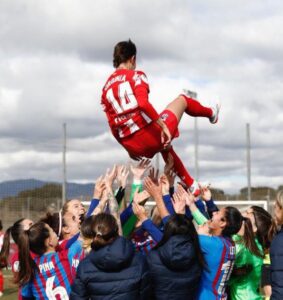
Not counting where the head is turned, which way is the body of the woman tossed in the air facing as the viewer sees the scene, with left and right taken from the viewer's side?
facing away from the viewer and to the right of the viewer
